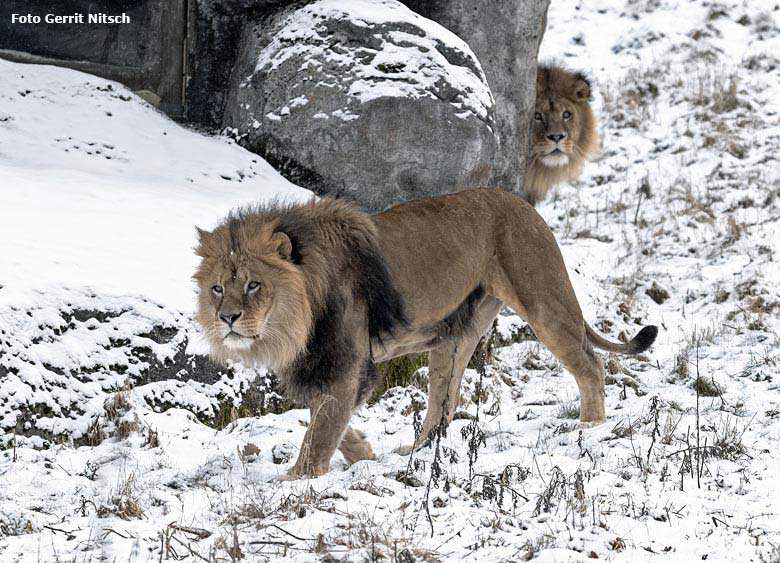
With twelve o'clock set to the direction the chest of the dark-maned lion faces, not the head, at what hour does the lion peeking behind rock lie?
The lion peeking behind rock is roughly at 5 o'clock from the dark-maned lion.

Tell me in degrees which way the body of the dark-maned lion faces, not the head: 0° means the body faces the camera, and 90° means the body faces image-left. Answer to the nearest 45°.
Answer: approximately 45°

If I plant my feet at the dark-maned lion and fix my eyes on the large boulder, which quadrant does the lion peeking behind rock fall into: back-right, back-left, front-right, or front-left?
front-right

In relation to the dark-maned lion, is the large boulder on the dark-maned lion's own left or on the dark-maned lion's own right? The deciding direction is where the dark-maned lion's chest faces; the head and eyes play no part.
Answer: on the dark-maned lion's own right

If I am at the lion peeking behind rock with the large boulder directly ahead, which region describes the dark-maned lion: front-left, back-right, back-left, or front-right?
front-left

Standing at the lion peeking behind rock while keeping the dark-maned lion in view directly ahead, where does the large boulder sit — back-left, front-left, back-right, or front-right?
front-right
